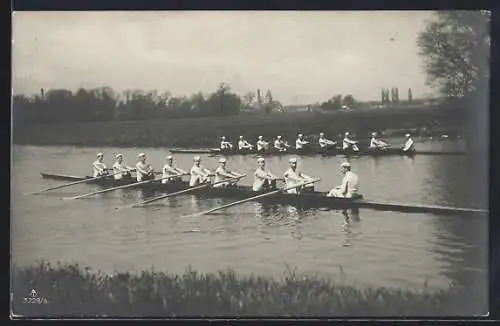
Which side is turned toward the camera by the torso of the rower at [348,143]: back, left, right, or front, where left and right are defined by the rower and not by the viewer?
right

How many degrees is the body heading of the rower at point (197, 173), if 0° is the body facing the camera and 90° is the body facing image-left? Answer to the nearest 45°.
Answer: approximately 315°

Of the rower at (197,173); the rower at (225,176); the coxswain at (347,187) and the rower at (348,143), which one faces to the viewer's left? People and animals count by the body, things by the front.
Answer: the coxswain at (347,187)

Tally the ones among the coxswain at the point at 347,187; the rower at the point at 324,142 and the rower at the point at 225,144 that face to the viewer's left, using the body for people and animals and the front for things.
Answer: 1

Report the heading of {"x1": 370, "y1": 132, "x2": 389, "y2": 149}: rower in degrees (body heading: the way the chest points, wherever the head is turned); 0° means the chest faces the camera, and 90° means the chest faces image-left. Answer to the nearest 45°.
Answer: approximately 270°

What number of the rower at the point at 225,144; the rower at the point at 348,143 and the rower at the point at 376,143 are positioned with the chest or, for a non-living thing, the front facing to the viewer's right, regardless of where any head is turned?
3

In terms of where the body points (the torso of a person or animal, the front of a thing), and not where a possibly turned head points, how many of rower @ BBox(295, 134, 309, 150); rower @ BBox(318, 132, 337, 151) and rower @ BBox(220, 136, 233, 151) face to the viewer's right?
3

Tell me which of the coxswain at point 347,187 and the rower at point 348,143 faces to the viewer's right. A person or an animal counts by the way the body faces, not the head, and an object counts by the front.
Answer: the rower at point 348,143

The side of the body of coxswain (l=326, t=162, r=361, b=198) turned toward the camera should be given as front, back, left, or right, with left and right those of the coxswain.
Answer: left

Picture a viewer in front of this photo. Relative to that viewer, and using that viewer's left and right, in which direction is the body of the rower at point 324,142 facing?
facing to the right of the viewer

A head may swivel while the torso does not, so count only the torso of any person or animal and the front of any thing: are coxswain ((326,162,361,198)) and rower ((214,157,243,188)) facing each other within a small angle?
yes

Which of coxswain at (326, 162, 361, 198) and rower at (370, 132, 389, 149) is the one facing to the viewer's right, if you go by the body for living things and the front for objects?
rower at (370, 132, 389, 149)

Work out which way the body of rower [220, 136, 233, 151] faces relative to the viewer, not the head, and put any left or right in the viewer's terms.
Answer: facing to the right of the viewer

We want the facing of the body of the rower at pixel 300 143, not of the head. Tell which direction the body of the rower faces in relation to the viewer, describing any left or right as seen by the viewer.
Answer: facing to the right of the viewer
